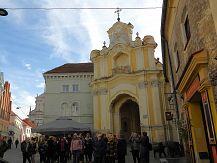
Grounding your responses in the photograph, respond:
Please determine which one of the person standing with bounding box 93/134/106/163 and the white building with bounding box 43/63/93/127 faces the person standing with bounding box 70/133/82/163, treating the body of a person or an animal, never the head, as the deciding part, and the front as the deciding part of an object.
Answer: the white building

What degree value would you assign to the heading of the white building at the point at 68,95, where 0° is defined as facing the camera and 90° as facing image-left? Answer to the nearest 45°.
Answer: approximately 0°

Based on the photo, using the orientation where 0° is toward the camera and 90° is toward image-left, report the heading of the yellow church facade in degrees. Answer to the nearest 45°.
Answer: approximately 45°

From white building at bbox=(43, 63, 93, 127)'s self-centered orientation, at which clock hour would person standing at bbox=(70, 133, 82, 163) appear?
The person standing is roughly at 12 o'clock from the white building.

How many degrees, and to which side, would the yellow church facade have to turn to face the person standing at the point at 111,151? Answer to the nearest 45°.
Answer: approximately 45° to its left

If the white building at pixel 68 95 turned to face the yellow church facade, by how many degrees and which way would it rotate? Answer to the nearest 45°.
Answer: approximately 45° to its left

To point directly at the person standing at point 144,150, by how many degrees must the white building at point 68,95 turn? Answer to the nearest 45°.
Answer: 0° — it already faces them

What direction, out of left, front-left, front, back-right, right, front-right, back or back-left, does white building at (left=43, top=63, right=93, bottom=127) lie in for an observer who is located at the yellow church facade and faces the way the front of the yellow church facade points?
right

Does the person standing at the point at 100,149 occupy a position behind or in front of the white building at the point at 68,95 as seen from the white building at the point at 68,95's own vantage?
in front
